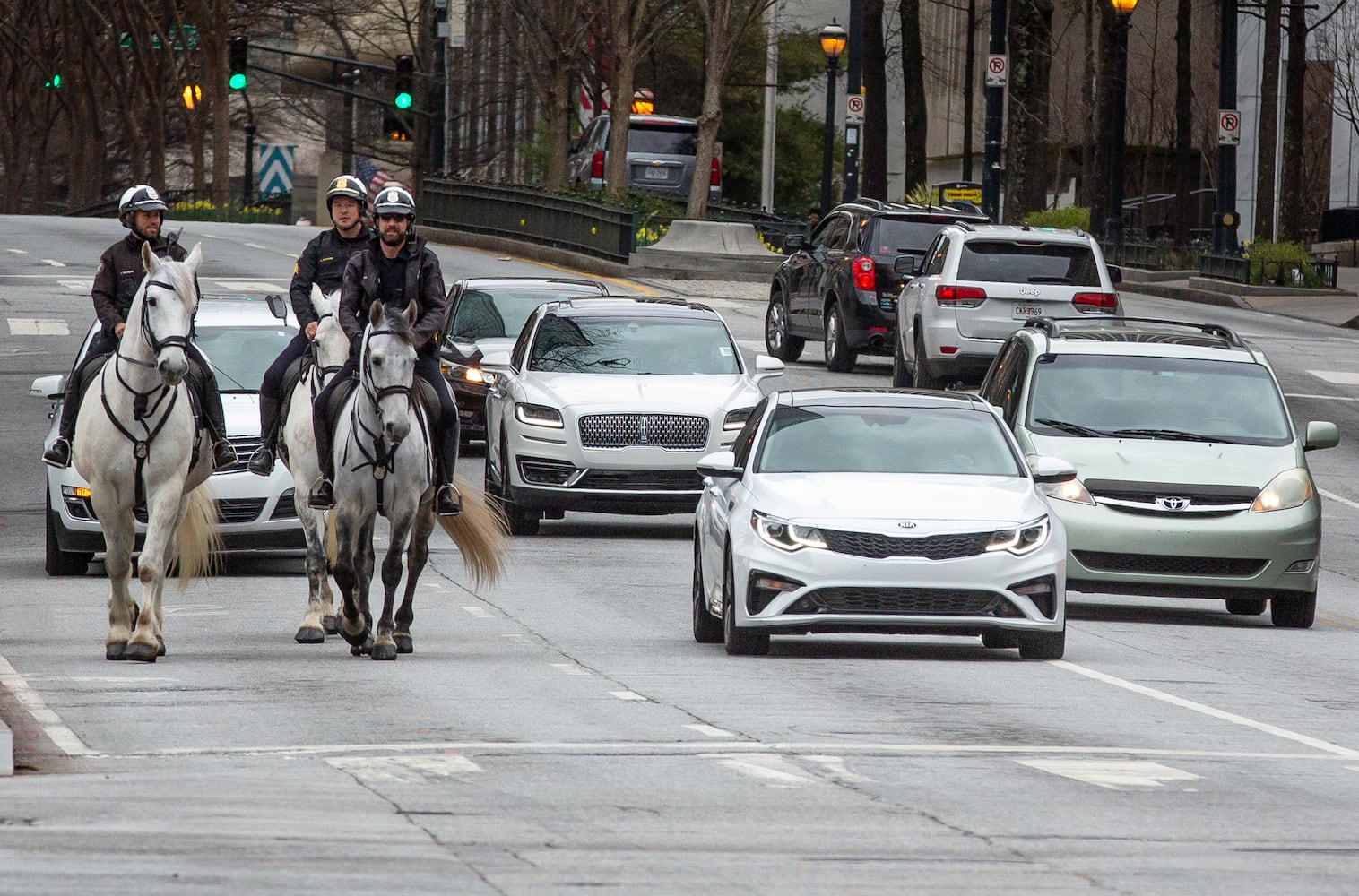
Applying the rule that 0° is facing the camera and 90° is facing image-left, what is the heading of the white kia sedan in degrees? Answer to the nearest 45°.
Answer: approximately 0°

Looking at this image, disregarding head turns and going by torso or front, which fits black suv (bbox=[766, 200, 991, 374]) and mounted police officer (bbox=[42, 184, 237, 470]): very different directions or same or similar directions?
very different directions

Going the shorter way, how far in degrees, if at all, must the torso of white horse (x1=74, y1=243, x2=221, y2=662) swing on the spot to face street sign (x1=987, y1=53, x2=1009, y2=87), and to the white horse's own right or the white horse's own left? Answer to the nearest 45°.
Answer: approximately 135° to the white horse's own left

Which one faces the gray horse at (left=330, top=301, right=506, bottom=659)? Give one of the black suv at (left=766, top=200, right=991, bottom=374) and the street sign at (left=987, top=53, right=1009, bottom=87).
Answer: the street sign

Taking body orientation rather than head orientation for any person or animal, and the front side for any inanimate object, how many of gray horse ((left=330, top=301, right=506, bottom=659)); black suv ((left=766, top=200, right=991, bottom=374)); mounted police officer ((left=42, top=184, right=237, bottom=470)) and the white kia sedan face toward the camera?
3

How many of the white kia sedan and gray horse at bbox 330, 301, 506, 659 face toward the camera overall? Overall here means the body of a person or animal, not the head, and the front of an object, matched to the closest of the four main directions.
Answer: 2

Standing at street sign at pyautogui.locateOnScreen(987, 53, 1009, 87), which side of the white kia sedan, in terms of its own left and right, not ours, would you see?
back

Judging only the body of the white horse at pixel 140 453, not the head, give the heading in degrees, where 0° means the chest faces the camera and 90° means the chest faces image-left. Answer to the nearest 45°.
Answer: approximately 0°
